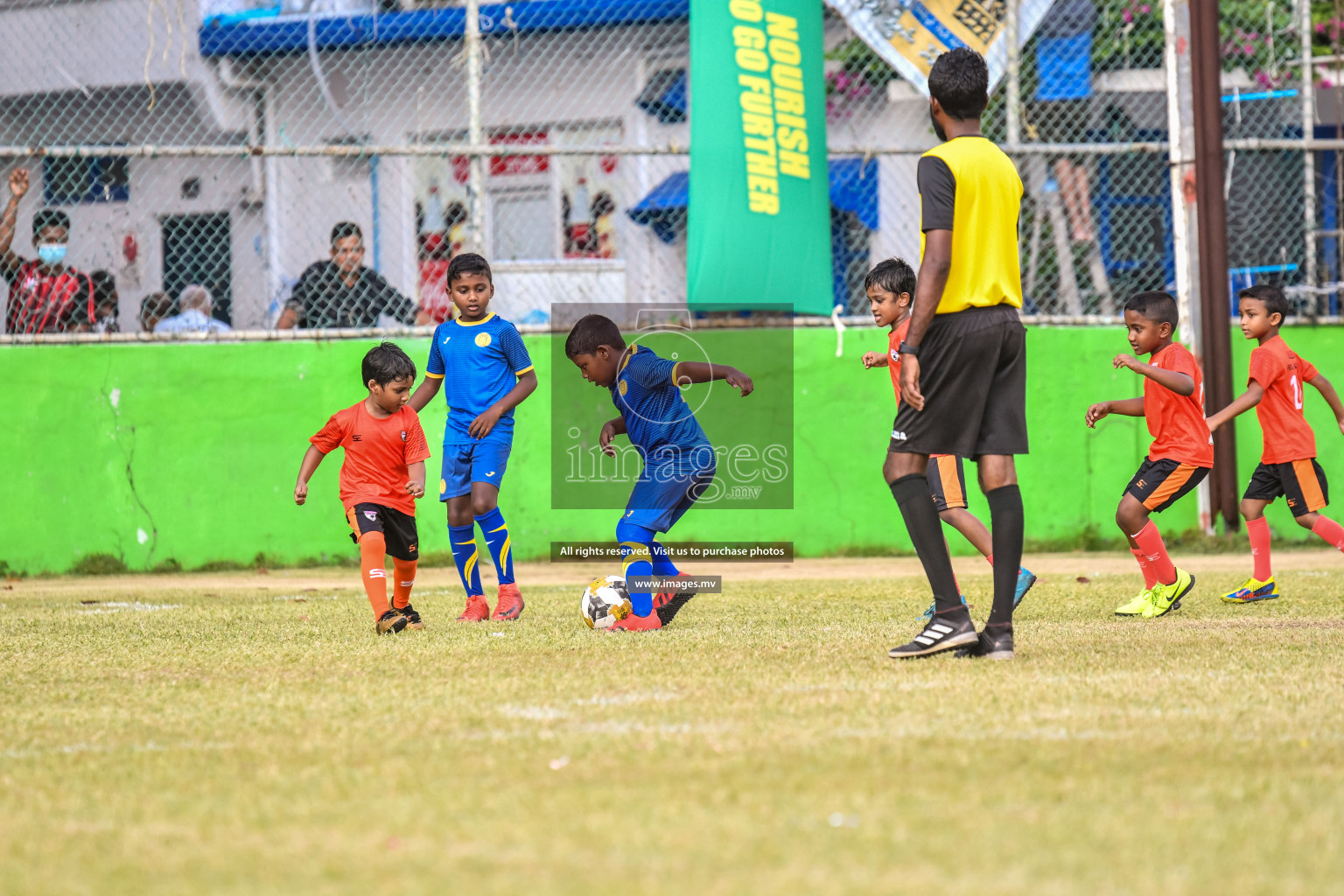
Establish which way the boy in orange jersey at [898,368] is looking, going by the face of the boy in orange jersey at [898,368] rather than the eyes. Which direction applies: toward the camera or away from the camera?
toward the camera

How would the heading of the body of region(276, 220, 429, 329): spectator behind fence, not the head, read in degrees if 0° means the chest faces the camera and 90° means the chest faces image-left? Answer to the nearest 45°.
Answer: approximately 0°

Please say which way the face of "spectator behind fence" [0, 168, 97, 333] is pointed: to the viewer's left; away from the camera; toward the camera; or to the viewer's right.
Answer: toward the camera

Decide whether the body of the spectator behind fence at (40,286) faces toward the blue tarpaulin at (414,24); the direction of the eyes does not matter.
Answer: no

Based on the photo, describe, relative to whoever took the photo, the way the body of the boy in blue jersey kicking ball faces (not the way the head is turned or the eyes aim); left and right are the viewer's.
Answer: facing to the left of the viewer

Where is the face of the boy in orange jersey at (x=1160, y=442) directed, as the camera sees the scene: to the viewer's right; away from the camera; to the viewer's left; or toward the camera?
to the viewer's left

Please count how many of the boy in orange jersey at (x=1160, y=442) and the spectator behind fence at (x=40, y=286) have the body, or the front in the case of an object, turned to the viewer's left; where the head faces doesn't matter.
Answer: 1

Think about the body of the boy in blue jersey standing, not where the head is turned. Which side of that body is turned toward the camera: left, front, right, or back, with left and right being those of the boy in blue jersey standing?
front

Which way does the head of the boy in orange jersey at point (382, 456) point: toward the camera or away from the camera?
toward the camera

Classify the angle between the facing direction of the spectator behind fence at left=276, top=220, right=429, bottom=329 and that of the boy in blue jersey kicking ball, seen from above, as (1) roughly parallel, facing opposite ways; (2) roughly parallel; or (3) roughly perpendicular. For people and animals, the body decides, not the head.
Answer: roughly perpendicular

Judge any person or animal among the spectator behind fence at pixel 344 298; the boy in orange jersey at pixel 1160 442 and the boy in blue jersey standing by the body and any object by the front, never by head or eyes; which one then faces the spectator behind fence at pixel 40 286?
the boy in orange jersey

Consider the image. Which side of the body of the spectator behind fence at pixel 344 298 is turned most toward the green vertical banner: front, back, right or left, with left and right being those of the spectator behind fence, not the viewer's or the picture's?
left

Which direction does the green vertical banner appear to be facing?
toward the camera

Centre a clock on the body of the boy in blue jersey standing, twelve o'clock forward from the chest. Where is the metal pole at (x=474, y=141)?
The metal pole is roughly at 6 o'clock from the boy in blue jersey standing.

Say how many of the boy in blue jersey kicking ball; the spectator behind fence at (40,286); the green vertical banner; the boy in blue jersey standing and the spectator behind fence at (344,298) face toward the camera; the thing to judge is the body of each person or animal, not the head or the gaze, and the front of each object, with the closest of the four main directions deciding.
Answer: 4

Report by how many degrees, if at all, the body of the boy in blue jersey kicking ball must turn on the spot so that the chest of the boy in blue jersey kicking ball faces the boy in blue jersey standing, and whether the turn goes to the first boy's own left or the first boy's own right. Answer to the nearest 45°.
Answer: approximately 45° to the first boy's own right

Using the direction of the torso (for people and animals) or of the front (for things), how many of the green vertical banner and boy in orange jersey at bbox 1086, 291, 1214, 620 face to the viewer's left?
1
